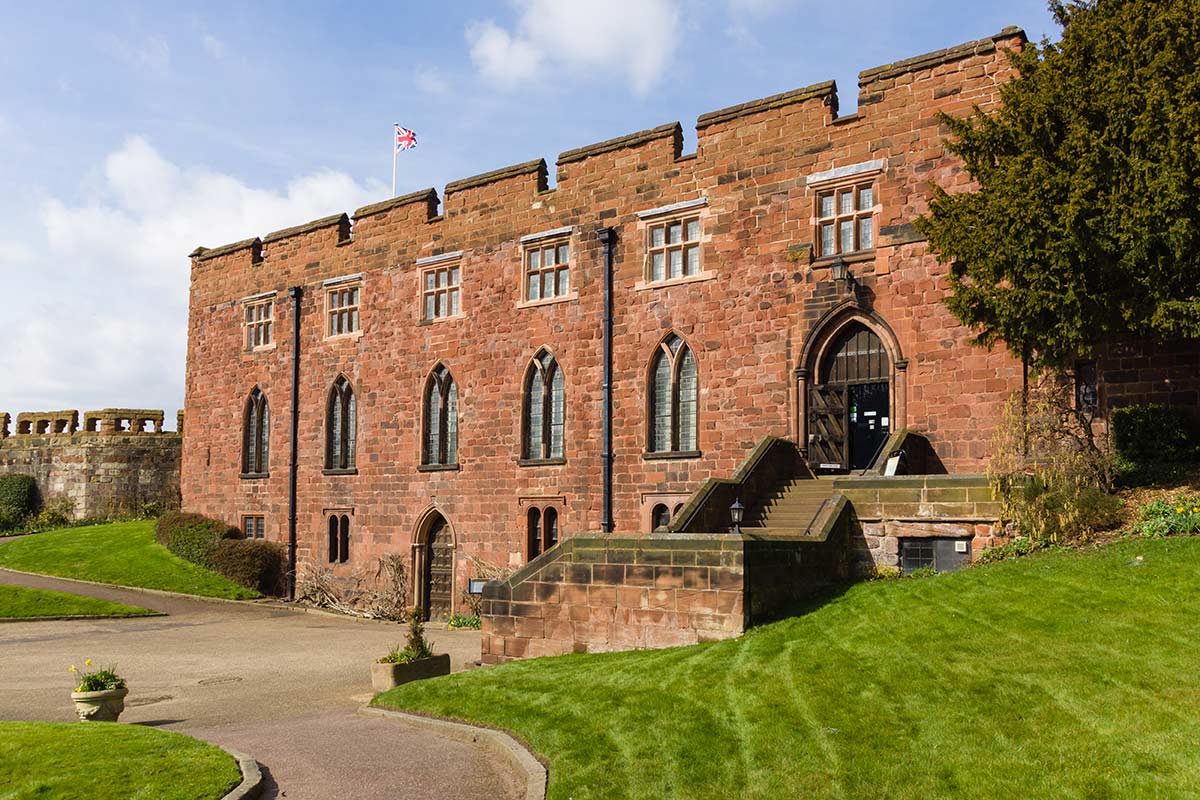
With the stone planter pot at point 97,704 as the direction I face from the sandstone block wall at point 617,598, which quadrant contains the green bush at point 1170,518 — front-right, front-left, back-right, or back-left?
back-left

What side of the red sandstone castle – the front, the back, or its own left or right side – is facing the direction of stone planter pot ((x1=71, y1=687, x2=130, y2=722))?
front

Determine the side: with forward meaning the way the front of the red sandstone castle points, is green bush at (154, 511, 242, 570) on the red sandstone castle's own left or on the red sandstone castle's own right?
on the red sandstone castle's own right

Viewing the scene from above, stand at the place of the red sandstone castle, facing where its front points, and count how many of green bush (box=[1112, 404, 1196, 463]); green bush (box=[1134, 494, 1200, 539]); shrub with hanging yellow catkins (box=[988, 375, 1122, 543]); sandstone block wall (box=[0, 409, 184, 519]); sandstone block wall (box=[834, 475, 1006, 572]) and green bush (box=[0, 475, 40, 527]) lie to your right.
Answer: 2

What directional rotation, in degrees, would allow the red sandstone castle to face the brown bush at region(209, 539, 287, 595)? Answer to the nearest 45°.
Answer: approximately 90° to its right

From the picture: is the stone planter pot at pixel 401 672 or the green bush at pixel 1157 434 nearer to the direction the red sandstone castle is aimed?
the stone planter pot

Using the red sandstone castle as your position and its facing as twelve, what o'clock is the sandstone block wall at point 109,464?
The sandstone block wall is roughly at 3 o'clock from the red sandstone castle.

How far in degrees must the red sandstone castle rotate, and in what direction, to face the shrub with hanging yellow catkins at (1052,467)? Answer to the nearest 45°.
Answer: approximately 90° to its left

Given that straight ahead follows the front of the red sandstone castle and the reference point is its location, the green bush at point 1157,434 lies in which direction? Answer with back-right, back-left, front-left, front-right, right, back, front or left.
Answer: left

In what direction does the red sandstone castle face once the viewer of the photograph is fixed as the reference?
facing the viewer and to the left of the viewer

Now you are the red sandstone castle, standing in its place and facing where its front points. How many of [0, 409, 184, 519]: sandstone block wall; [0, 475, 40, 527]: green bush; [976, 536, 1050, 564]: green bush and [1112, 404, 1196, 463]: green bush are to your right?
2

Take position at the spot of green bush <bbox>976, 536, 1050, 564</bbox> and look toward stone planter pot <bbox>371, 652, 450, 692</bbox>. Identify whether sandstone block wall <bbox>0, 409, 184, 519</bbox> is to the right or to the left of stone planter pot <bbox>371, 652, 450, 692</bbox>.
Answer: right

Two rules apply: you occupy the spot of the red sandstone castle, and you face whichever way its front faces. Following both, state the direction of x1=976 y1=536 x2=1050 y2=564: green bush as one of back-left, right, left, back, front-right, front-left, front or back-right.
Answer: left

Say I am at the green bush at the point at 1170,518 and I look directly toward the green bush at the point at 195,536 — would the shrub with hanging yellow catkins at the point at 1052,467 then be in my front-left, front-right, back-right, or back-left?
front-right

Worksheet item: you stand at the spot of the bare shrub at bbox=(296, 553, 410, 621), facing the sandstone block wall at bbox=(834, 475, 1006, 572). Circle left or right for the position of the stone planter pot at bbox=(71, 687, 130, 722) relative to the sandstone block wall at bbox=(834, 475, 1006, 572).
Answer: right

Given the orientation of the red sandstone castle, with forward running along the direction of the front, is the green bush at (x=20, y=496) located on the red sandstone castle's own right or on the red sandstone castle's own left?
on the red sandstone castle's own right

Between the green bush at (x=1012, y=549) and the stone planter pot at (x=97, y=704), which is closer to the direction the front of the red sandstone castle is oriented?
the stone planter pot
